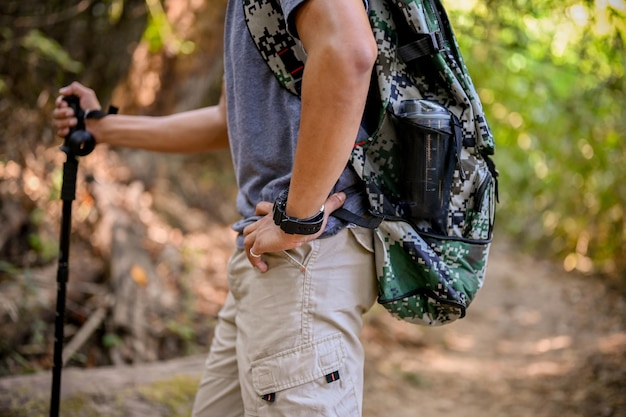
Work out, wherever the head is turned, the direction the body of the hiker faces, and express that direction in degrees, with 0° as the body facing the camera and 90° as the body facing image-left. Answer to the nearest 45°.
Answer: approximately 90°
